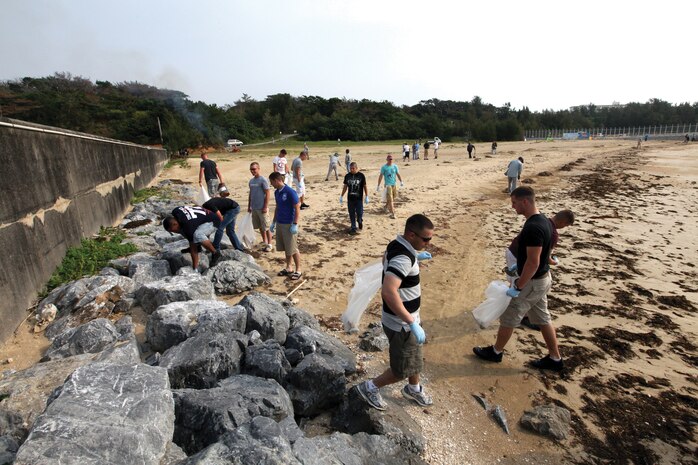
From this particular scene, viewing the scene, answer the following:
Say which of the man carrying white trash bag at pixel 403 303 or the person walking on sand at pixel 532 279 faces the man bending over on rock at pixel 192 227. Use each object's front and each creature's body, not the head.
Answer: the person walking on sand

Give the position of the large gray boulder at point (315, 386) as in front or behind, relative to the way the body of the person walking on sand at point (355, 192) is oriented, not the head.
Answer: in front

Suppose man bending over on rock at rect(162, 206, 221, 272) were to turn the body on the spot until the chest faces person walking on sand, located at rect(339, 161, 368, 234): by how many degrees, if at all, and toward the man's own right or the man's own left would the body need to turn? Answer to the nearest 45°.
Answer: approximately 135° to the man's own right

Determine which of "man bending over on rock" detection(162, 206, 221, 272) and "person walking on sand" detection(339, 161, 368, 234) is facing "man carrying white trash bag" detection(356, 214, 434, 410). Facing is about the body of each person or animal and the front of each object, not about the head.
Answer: the person walking on sand

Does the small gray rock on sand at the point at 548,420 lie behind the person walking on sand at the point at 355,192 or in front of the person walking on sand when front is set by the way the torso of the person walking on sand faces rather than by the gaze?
in front

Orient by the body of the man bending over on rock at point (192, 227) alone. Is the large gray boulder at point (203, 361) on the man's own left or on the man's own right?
on the man's own left

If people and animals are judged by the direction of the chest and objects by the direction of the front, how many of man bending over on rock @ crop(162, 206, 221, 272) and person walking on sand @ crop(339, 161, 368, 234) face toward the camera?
1

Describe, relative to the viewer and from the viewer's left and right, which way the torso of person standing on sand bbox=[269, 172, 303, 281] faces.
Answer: facing the viewer and to the left of the viewer

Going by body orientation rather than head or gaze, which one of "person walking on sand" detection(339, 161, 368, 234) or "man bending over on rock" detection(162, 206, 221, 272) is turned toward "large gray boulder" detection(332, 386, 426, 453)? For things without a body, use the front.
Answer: the person walking on sand

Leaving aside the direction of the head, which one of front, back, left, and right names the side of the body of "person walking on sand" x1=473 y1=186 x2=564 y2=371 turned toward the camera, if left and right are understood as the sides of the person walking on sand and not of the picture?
left

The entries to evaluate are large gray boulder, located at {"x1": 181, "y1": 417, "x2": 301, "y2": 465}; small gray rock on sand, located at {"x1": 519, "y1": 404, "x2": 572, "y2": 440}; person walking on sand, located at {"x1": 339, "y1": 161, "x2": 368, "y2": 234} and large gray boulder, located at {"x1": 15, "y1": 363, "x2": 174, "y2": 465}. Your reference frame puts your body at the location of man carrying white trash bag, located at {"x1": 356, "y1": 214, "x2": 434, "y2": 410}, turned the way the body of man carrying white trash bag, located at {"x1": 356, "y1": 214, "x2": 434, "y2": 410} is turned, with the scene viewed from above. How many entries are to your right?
2

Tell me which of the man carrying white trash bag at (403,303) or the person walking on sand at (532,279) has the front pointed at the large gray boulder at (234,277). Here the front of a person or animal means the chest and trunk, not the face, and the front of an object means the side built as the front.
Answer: the person walking on sand

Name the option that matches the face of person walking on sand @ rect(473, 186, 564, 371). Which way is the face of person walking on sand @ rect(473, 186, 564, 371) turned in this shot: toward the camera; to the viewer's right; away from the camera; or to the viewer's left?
to the viewer's left

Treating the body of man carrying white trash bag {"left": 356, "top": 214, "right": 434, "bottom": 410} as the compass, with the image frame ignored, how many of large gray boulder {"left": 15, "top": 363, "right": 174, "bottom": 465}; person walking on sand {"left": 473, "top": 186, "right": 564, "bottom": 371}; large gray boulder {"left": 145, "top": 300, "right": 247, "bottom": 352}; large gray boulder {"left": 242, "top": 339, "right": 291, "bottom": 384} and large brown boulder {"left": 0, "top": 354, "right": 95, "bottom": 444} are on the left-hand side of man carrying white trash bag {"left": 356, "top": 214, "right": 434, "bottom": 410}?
1

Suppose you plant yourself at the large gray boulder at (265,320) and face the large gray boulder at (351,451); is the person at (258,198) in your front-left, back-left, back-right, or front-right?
back-left

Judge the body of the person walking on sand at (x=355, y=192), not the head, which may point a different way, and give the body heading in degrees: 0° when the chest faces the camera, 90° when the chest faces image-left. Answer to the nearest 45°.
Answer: approximately 0°

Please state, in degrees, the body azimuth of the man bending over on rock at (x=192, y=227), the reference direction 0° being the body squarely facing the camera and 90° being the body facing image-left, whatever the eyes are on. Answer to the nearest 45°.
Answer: approximately 90°

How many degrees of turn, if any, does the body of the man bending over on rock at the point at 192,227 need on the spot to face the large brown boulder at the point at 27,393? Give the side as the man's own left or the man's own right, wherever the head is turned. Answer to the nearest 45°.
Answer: approximately 45° to the man's own left

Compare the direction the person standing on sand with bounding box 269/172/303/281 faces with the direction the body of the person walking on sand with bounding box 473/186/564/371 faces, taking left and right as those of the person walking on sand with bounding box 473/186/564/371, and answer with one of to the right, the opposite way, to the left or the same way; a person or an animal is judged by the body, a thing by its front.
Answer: to the left
